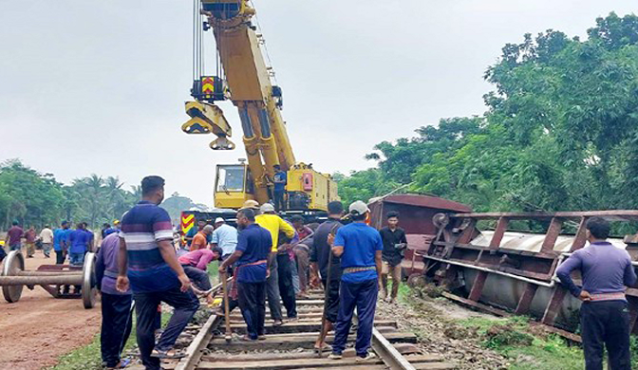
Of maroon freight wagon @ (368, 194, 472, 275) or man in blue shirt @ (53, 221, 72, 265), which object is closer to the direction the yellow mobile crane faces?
the man in blue shirt

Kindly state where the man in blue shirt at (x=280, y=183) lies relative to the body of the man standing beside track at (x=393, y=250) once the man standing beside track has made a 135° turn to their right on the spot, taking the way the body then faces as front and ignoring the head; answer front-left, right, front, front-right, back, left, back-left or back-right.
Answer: front

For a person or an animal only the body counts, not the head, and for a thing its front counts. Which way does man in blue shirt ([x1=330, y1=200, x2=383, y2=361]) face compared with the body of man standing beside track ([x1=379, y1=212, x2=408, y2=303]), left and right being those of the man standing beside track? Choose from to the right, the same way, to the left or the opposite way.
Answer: the opposite way

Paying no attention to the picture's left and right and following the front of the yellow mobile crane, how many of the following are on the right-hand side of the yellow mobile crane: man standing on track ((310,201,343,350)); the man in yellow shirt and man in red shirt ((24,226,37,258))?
1

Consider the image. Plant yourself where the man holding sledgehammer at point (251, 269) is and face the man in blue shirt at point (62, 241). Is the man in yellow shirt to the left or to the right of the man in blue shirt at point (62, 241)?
right

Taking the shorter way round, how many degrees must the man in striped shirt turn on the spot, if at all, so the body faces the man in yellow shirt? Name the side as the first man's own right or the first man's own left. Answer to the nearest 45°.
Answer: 0° — they already face them

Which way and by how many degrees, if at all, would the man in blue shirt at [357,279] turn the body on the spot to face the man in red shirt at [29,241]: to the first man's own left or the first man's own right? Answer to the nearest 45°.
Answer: approximately 45° to the first man's own left

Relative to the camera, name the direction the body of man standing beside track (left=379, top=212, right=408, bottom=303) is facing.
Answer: toward the camera

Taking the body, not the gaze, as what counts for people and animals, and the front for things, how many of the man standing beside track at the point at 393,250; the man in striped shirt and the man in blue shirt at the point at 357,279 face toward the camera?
1

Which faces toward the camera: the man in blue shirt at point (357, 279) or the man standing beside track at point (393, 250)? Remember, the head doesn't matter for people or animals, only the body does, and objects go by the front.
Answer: the man standing beside track

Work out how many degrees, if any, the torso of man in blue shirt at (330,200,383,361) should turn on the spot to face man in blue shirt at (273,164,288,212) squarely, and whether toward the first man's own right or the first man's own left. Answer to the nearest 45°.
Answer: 0° — they already face them

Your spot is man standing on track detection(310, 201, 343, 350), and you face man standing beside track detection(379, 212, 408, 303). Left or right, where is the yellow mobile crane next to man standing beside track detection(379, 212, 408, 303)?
left

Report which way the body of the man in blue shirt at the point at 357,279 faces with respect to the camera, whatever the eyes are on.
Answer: away from the camera

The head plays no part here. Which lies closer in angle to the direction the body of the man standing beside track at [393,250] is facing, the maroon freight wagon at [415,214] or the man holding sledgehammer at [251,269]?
the man holding sledgehammer
